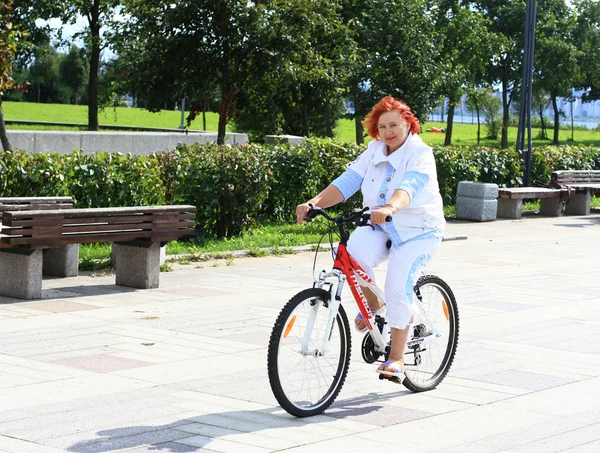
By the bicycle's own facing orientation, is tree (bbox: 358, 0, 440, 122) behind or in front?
behind

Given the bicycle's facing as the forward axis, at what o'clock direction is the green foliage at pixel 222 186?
The green foliage is roughly at 4 o'clock from the bicycle.

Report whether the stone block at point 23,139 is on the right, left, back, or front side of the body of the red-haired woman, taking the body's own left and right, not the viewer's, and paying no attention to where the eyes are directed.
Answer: right

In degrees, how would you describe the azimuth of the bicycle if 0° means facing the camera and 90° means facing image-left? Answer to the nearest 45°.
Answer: approximately 45°

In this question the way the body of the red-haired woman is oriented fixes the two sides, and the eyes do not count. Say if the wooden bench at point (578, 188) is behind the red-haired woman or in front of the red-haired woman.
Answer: behind

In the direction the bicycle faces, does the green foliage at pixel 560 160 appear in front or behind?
behind

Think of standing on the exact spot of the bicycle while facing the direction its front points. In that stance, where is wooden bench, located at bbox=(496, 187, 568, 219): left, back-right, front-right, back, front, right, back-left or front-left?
back-right

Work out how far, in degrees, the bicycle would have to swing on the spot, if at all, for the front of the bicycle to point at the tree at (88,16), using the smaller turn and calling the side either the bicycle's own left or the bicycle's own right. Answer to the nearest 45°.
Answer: approximately 135° to the bicycle's own right

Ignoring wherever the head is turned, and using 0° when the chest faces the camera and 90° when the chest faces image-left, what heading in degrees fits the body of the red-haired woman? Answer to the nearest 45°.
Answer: approximately 45°

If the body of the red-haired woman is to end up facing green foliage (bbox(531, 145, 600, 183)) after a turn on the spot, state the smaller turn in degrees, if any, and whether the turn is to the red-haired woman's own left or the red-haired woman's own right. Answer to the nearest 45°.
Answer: approximately 135° to the red-haired woman's own right

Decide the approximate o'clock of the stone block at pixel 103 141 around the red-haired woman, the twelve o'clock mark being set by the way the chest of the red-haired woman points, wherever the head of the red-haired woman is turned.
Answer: The stone block is roughly at 4 o'clock from the red-haired woman.

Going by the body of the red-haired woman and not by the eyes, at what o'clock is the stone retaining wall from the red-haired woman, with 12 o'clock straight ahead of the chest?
The stone retaining wall is roughly at 4 o'clock from the red-haired woman.
